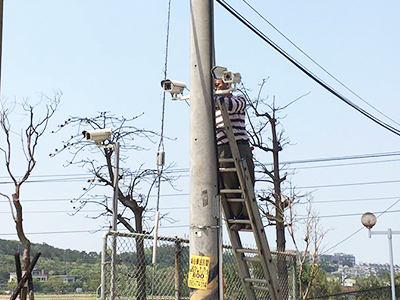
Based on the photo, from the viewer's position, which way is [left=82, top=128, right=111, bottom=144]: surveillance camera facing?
facing the viewer and to the left of the viewer

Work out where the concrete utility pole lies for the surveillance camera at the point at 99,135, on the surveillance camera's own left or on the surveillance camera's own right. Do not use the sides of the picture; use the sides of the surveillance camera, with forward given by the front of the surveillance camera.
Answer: on the surveillance camera's own left

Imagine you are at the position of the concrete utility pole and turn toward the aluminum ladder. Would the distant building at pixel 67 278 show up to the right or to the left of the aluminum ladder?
left

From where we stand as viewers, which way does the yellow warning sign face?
facing the viewer

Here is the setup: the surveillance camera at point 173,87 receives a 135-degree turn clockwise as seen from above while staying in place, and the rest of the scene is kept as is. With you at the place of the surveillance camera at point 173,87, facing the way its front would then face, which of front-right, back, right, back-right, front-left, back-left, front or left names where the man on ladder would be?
front-right

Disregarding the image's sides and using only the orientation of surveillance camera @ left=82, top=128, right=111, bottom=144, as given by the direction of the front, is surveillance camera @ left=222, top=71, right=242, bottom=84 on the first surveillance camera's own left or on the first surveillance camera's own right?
on the first surveillance camera's own left

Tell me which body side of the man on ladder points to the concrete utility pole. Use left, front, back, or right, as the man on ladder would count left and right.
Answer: front

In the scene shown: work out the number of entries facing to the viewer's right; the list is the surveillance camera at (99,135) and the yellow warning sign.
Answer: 0
